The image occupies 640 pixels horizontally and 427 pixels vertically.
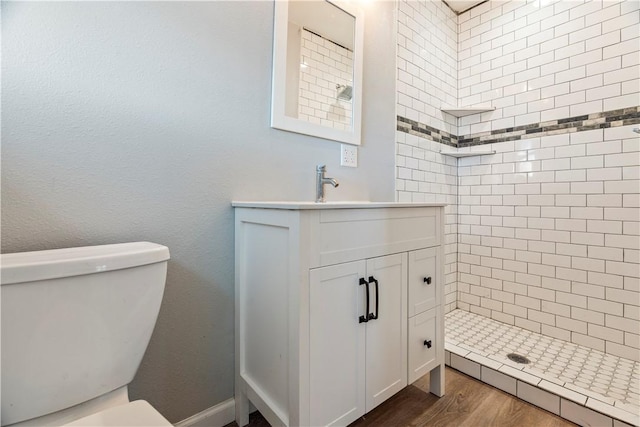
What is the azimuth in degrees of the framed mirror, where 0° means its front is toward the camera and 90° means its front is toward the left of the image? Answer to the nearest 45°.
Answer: approximately 315°

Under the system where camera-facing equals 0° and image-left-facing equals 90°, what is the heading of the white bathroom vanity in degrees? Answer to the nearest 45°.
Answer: approximately 315°

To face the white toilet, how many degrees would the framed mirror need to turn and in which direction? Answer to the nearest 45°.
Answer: approximately 90° to its right
